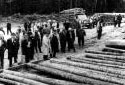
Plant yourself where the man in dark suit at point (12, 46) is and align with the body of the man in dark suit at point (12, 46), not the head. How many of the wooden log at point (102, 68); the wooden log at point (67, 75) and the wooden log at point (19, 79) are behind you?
0

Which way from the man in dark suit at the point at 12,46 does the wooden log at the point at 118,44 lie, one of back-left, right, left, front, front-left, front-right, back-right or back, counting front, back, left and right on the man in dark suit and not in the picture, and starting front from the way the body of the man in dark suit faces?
left

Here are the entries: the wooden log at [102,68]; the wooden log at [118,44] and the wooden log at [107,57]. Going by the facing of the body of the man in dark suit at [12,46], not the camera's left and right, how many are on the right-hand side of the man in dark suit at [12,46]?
0

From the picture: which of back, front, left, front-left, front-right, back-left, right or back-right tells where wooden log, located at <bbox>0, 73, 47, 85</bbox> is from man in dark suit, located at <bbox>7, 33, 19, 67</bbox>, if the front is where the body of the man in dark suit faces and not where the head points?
front

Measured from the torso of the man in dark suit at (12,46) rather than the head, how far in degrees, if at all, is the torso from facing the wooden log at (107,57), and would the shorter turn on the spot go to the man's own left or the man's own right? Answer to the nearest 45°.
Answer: approximately 45° to the man's own left

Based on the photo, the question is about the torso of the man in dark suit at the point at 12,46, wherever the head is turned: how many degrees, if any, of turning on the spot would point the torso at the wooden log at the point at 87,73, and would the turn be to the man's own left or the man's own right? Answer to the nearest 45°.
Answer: approximately 45° to the man's own left

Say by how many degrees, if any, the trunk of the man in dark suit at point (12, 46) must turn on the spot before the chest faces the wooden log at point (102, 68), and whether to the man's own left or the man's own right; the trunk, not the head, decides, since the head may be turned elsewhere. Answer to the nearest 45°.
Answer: approximately 45° to the man's own left

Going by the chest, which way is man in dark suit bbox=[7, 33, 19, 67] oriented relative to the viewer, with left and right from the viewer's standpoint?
facing the viewer

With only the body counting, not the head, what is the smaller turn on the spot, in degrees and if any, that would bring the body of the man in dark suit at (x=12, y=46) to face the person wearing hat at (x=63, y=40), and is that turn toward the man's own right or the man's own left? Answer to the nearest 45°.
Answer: approximately 135° to the man's own left
